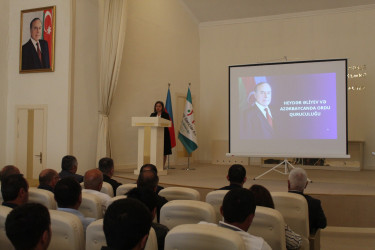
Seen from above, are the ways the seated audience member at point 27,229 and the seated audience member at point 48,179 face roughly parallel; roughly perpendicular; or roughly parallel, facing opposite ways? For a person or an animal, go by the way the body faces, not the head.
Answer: roughly parallel

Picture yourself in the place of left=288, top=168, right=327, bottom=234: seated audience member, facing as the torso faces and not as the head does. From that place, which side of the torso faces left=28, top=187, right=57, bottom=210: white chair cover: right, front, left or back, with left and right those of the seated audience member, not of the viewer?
left

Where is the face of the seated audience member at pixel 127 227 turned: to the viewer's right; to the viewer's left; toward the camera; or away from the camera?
away from the camera

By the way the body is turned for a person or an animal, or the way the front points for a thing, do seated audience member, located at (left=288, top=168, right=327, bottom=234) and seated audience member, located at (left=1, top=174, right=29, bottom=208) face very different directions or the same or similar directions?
same or similar directions

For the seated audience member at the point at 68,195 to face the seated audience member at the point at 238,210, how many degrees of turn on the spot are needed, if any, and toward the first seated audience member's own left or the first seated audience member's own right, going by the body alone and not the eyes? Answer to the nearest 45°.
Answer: approximately 90° to the first seated audience member's own right

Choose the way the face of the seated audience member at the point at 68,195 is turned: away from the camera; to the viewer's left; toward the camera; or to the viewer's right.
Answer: away from the camera

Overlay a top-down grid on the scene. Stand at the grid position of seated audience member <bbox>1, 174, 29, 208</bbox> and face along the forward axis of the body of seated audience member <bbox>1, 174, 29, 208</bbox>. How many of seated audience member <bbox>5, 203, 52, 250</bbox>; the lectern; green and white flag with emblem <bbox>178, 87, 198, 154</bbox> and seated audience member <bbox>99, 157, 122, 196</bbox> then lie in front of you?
3

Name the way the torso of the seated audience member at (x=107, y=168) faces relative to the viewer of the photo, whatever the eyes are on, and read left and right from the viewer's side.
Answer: facing away from the viewer and to the right of the viewer

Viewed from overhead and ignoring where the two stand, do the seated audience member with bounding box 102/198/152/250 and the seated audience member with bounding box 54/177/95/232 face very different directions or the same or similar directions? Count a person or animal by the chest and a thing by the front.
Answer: same or similar directions

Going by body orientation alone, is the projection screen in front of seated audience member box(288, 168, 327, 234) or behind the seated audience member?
in front

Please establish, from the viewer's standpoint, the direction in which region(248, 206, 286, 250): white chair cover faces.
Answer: facing away from the viewer and to the right of the viewer

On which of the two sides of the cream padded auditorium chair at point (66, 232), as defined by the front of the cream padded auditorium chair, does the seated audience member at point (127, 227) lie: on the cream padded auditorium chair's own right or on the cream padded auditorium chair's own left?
on the cream padded auditorium chair's own right

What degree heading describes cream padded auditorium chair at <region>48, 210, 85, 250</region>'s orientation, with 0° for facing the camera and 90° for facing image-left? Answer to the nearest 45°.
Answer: approximately 225°

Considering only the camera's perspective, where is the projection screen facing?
facing the viewer and to the left of the viewer

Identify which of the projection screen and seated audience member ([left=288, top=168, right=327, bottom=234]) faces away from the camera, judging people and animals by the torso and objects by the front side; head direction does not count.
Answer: the seated audience member

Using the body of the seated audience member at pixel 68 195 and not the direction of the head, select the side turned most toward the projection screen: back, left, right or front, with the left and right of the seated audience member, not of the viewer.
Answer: front

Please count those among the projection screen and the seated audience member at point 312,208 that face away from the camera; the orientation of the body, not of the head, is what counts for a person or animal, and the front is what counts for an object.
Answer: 1

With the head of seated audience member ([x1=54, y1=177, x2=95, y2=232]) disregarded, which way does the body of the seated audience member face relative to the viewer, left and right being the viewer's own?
facing away from the viewer and to the right of the viewer
